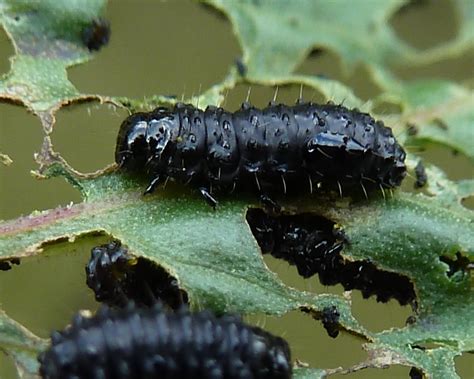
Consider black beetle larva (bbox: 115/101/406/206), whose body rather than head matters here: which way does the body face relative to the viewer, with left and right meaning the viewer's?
facing to the left of the viewer

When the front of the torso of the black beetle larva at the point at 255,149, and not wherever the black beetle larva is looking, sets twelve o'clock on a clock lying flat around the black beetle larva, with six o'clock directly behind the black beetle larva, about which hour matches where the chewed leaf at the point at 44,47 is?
The chewed leaf is roughly at 12 o'clock from the black beetle larva.
